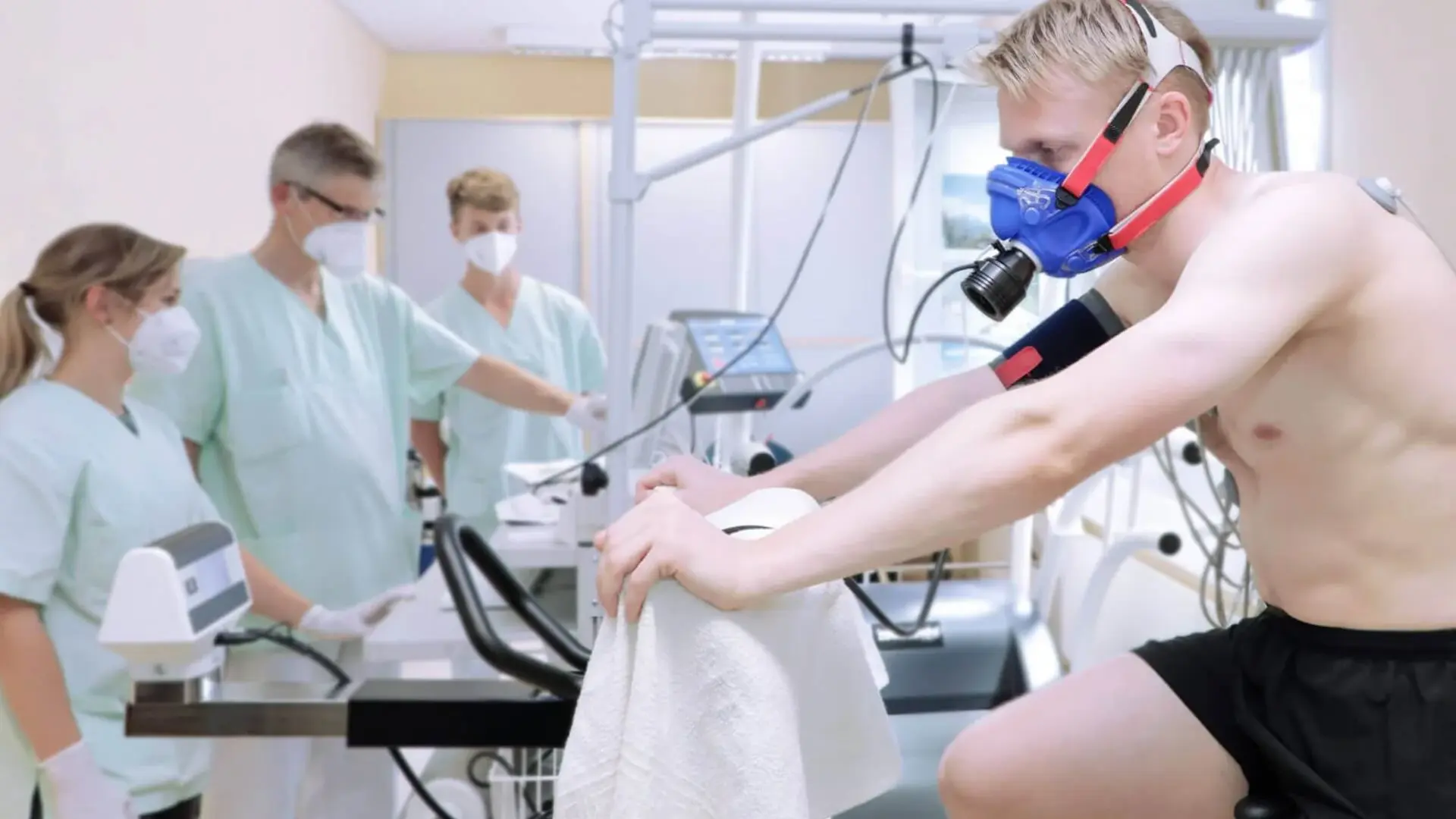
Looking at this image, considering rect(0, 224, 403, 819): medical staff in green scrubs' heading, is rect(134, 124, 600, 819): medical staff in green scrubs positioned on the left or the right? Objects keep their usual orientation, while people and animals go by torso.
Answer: on its left

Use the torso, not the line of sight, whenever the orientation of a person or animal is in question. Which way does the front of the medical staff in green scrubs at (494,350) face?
toward the camera

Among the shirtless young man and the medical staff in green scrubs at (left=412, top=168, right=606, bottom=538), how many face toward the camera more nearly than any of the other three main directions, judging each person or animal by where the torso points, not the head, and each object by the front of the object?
1

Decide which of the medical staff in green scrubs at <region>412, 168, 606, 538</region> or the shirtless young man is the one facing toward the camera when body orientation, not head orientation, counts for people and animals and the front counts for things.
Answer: the medical staff in green scrubs

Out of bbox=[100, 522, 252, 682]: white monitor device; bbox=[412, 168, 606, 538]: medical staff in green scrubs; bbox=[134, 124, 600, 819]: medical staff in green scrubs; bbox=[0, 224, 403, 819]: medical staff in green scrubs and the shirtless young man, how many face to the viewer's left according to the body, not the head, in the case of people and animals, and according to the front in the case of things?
1

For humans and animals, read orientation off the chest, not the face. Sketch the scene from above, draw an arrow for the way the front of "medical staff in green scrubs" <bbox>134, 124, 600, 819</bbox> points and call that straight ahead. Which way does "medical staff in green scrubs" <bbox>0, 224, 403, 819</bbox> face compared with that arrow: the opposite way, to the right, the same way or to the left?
the same way

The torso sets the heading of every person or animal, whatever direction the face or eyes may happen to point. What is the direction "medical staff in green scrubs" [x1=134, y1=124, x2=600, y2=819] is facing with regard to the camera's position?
facing the viewer and to the right of the viewer

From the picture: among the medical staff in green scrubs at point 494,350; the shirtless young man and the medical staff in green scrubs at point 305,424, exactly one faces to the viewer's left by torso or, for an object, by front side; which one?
the shirtless young man

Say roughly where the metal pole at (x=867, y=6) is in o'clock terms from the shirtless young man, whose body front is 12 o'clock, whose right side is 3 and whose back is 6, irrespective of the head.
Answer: The metal pole is roughly at 2 o'clock from the shirtless young man.

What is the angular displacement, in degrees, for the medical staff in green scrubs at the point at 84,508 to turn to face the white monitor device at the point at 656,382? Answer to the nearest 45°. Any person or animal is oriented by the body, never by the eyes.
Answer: approximately 45° to its left

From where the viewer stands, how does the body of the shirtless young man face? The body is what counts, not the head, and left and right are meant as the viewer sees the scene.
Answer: facing to the left of the viewer

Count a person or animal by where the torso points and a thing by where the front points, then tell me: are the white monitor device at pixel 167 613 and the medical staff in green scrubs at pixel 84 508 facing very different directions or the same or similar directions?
same or similar directions

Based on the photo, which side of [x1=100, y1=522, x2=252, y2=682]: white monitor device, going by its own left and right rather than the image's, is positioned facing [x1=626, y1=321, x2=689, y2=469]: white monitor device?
left

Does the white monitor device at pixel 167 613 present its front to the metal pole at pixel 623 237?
no
